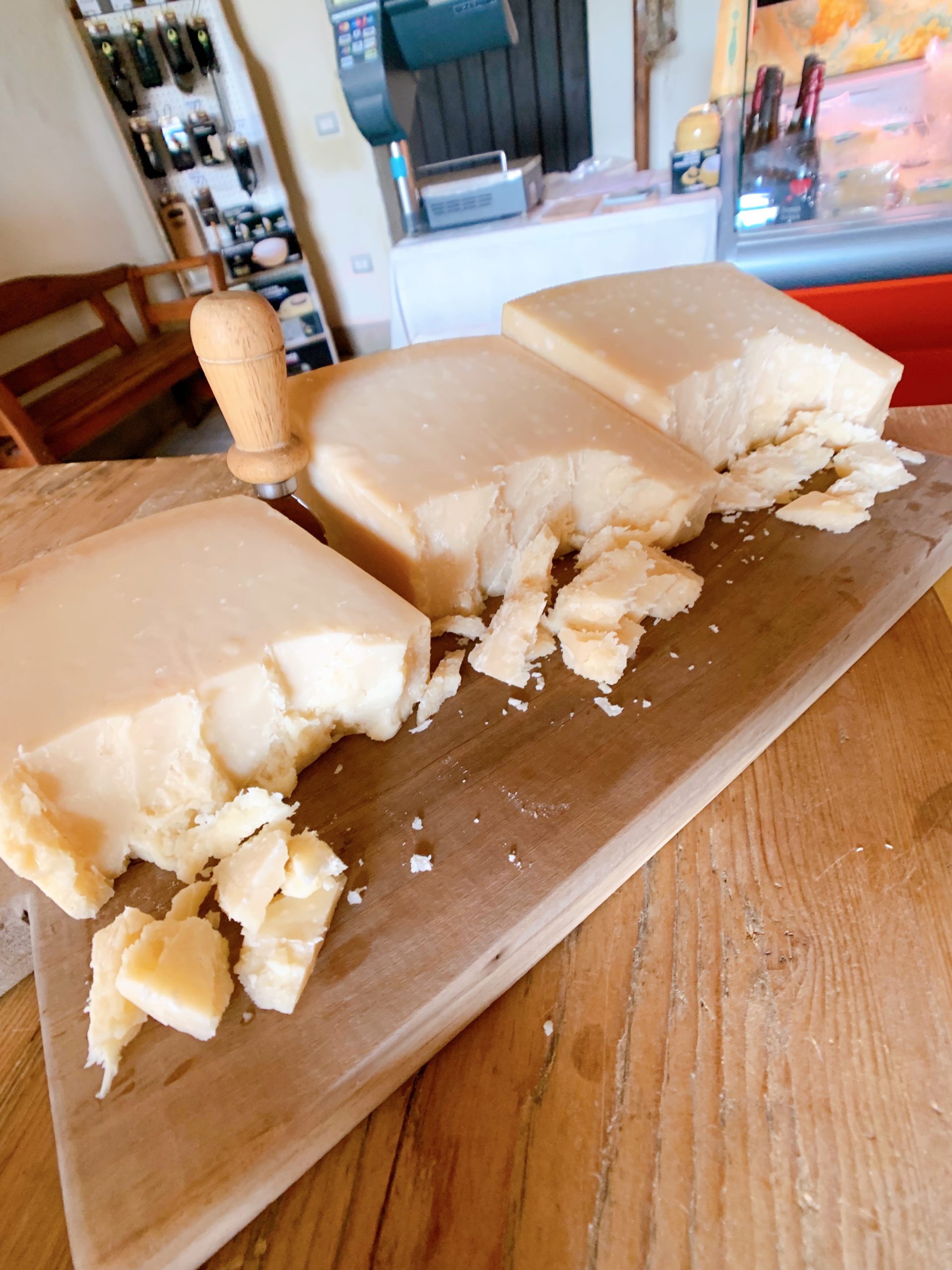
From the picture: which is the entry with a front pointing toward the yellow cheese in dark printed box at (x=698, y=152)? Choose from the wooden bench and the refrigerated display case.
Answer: the wooden bench

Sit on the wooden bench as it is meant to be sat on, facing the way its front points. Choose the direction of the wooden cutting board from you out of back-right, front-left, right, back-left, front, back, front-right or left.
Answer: front-right

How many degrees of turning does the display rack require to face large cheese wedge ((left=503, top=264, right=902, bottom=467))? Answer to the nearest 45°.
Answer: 0° — it already faces it

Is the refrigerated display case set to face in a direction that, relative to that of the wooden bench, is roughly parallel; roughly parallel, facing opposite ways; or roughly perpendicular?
roughly perpendicular

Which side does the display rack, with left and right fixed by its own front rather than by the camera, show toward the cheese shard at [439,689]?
front

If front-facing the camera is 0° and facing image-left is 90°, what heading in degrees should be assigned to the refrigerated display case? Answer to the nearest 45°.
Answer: approximately 0°

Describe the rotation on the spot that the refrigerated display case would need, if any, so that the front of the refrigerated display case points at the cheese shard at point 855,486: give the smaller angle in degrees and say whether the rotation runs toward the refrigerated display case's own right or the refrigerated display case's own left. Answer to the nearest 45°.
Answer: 0° — it already faces it

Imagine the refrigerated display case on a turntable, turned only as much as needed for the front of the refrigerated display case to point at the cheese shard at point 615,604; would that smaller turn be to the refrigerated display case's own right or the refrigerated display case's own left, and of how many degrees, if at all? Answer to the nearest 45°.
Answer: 0° — it already faces it

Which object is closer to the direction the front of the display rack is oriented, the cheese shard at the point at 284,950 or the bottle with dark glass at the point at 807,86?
the cheese shard

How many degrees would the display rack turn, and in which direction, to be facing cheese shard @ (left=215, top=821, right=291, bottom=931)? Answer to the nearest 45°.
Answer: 0° — it already faces it

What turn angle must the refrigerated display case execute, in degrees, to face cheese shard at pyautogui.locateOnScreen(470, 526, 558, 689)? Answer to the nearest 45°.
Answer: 0° — it already faces it

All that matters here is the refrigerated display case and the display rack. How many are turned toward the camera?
2

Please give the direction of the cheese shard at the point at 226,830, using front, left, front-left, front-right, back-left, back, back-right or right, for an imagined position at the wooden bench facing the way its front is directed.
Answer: front-right

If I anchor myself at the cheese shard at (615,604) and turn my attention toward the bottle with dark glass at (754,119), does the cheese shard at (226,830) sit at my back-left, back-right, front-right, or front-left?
back-left

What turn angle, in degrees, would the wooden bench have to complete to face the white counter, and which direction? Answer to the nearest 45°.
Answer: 0° — it already faces it

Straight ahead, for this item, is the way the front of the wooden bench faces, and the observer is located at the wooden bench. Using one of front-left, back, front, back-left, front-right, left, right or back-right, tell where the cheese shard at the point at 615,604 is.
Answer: front-right

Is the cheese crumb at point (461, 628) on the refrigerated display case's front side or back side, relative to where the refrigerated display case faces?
on the front side

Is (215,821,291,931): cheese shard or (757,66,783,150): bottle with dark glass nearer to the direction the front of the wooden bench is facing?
the bottle with dark glass
